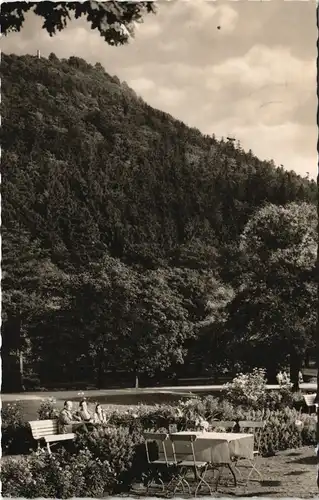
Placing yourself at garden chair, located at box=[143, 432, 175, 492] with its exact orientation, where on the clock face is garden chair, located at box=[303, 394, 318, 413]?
garden chair, located at box=[303, 394, 318, 413] is roughly at 1 o'clock from garden chair, located at box=[143, 432, 175, 492].

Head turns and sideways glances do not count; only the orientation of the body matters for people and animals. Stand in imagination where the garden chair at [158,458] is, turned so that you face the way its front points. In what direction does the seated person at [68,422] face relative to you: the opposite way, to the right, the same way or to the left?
to the right

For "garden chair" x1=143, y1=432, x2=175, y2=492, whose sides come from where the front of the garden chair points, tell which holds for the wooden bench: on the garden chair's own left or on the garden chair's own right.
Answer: on the garden chair's own left

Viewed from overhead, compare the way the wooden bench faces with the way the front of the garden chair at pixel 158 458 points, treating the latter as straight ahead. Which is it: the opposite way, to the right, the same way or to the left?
to the right

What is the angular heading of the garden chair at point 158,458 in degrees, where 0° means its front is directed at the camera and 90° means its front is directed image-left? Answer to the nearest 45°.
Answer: approximately 225°

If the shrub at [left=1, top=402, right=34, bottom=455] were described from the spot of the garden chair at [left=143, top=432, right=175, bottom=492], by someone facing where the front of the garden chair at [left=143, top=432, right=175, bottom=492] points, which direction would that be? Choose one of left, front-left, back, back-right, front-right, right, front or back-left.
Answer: back-left
